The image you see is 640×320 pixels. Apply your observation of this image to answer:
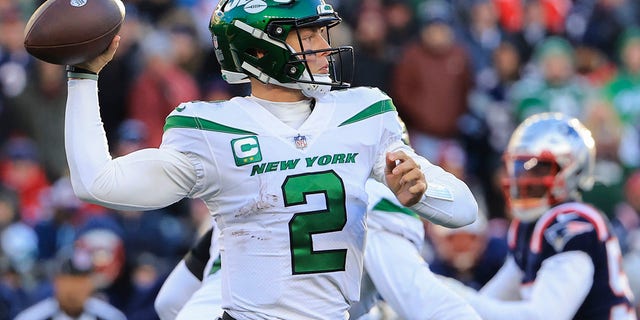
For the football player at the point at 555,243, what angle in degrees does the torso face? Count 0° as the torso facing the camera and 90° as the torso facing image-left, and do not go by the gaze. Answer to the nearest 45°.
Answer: approximately 90°

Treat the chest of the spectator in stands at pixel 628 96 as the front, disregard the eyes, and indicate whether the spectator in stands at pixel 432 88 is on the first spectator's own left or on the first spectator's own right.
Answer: on the first spectator's own right

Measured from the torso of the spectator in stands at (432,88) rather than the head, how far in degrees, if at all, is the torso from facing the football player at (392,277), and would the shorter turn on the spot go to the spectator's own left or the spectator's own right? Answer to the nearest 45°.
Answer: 0° — they already face them

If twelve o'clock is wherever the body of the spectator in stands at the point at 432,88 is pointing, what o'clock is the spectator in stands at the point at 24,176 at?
the spectator in stands at the point at 24,176 is roughly at 2 o'clock from the spectator in stands at the point at 432,88.

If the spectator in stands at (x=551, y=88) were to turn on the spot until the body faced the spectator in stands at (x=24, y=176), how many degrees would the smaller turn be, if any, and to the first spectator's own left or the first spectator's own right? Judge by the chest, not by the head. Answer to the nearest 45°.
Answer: approximately 45° to the first spectator's own right

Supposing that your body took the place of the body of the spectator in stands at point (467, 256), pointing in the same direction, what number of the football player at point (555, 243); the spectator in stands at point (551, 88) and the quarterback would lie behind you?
1

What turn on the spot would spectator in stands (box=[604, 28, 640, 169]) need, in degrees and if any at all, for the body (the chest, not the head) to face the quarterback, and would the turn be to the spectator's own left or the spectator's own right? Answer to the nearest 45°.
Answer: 0° — they already face them
